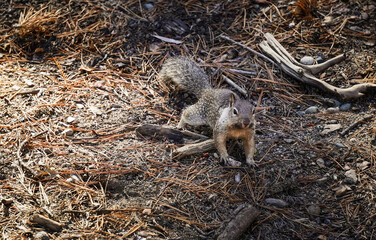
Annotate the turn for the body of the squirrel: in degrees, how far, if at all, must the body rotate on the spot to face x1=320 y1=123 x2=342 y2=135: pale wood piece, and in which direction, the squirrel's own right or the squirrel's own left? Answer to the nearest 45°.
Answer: approximately 45° to the squirrel's own left

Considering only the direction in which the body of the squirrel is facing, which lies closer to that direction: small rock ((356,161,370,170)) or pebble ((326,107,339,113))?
the small rock

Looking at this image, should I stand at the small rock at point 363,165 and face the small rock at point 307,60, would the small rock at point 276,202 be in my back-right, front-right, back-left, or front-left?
back-left

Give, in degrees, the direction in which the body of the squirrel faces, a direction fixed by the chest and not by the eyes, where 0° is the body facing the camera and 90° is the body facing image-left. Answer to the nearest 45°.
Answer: approximately 315°

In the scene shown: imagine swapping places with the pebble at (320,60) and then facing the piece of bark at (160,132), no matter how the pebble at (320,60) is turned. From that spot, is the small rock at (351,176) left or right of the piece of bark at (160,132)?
left

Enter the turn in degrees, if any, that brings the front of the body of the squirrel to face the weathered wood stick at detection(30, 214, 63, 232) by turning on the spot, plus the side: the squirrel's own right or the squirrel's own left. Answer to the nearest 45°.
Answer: approximately 90° to the squirrel's own right

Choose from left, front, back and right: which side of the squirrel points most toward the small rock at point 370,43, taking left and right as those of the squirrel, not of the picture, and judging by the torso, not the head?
left

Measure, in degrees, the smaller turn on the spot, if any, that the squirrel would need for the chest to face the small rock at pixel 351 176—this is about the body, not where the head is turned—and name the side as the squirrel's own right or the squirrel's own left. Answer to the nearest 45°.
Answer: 0° — it already faces it

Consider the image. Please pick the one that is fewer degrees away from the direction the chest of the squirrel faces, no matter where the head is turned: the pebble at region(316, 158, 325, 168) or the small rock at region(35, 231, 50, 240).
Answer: the pebble

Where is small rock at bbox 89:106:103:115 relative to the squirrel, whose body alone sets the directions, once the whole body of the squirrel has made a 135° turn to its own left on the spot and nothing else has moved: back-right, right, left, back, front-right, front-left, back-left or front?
left
